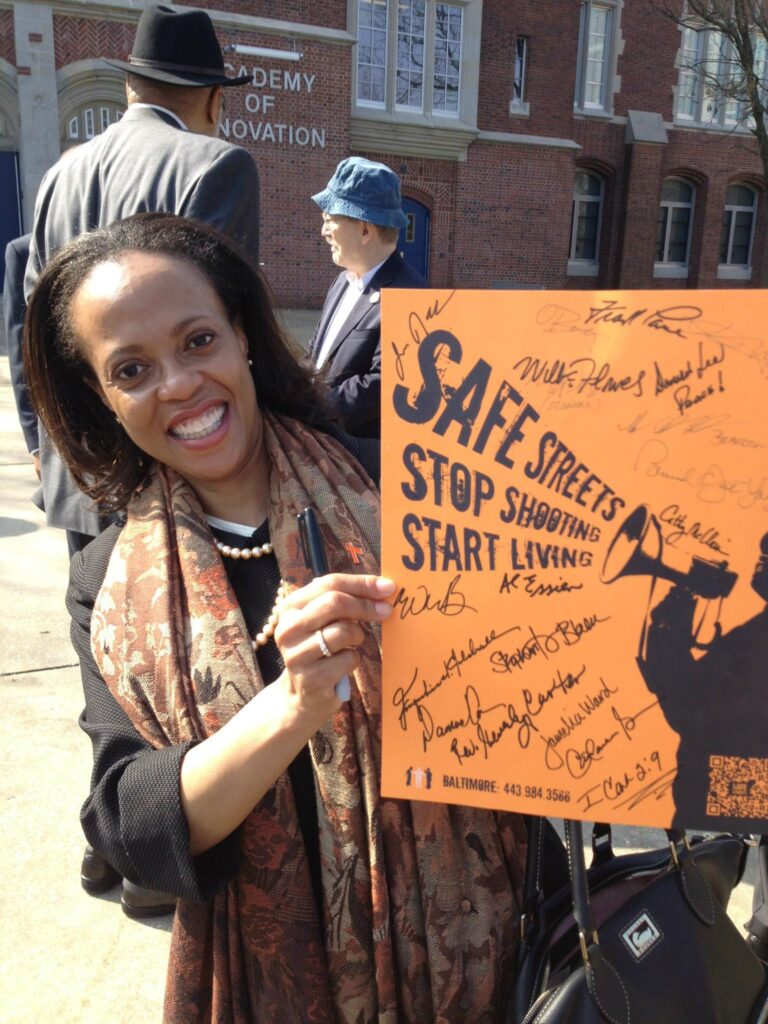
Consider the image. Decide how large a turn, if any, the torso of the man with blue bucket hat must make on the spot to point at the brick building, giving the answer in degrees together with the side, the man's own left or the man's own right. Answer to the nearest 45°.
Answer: approximately 135° to the man's own right

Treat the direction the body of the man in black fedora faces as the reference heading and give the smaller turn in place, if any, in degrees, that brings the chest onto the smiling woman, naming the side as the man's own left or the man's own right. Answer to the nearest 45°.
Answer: approximately 135° to the man's own right

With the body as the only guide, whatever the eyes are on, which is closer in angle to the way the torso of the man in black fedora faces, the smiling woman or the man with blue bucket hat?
the man with blue bucket hat

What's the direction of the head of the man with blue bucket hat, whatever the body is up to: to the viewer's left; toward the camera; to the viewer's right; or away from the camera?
to the viewer's left

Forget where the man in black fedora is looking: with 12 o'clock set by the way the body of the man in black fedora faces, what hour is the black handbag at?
The black handbag is roughly at 4 o'clock from the man in black fedora.

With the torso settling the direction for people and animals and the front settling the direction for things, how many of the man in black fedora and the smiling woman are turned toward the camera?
1

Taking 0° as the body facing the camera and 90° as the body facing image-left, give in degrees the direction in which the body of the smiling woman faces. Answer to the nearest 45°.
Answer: approximately 0°

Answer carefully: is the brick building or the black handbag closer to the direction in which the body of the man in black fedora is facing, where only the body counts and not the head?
the brick building

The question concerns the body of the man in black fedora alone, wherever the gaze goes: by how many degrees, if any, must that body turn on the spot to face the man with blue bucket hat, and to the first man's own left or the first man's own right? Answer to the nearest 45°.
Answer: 0° — they already face them

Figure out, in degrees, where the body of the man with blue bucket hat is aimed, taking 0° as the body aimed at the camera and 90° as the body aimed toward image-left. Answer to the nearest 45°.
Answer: approximately 45°

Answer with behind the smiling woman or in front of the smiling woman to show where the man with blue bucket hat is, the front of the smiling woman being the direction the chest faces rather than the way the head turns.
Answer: behind

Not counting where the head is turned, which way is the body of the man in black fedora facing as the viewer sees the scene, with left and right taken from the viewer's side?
facing away from the viewer and to the right of the viewer
